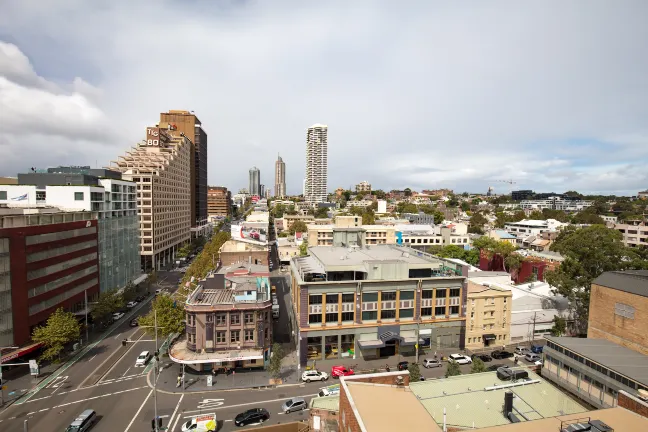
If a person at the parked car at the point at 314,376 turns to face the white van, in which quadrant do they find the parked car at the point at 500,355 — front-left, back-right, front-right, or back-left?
back-left

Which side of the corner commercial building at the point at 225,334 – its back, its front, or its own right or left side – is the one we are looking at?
front

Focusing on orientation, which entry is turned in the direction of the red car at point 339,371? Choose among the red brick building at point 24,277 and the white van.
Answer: the red brick building

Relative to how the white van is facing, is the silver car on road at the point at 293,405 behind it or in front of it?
behind

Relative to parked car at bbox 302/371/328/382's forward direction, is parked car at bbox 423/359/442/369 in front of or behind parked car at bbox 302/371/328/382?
in front

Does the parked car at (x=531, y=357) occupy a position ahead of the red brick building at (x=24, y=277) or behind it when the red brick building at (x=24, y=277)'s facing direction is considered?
ahead

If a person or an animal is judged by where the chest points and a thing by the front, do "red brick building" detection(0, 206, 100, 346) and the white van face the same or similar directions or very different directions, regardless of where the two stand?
very different directions

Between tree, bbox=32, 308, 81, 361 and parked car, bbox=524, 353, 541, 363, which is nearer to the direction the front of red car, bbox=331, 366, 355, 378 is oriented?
the parked car

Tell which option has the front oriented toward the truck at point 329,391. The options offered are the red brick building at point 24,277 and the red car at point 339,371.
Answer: the red brick building

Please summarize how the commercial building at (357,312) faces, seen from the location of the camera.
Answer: facing the viewer

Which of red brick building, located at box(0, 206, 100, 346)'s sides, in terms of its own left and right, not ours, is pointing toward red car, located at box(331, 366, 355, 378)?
front

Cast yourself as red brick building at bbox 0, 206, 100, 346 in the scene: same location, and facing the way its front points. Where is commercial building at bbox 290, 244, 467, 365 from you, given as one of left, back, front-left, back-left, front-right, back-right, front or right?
front
